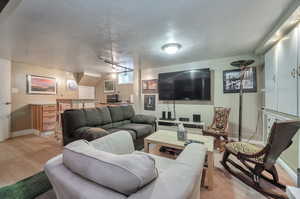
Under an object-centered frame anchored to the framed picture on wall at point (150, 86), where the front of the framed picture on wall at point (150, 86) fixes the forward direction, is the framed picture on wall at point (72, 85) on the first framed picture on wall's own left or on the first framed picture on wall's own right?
on the first framed picture on wall's own right

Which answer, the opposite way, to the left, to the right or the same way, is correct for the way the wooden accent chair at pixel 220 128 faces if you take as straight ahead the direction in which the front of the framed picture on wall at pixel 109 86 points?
to the right

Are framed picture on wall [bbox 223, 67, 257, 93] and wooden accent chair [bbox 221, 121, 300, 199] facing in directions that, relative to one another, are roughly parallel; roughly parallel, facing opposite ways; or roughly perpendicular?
roughly perpendicular

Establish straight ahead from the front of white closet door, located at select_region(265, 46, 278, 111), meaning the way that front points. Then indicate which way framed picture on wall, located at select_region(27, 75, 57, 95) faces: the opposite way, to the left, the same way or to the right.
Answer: the opposite way

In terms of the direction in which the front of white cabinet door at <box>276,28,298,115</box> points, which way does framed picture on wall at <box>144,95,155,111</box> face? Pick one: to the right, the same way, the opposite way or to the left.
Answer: to the left

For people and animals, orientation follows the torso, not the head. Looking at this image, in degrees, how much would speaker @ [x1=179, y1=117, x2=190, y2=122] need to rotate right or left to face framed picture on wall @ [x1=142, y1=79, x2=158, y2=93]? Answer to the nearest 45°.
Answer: approximately 135° to its right

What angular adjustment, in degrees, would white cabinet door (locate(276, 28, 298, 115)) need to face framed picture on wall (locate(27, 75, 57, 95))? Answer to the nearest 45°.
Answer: approximately 45° to its right

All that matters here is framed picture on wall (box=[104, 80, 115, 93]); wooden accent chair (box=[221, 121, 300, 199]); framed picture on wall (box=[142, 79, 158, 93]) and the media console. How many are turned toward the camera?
3

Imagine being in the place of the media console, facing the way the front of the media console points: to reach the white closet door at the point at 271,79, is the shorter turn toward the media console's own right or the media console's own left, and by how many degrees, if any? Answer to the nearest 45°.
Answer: approximately 45° to the media console's own left
